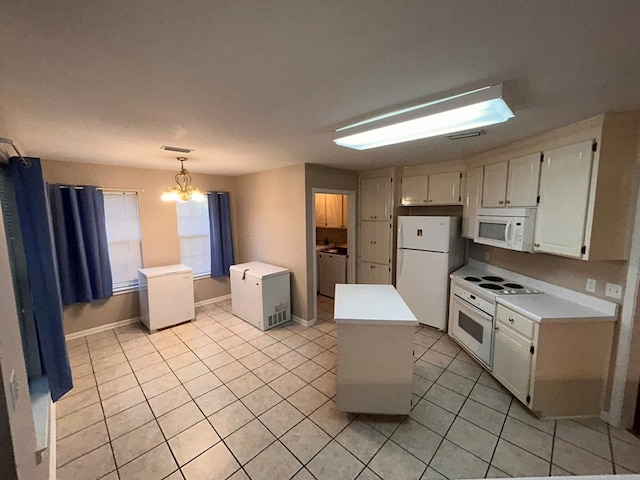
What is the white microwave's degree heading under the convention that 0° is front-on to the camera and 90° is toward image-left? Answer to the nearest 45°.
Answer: approximately 45°

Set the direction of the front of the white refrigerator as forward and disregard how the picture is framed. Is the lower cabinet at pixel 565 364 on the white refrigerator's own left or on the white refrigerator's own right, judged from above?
on the white refrigerator's own left

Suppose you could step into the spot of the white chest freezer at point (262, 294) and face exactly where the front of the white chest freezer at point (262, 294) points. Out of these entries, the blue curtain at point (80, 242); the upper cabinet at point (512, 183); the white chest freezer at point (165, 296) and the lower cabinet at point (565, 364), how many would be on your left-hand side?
2

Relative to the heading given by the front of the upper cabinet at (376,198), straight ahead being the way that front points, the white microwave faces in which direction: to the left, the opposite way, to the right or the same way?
to the right

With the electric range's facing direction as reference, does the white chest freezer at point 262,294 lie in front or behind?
in front

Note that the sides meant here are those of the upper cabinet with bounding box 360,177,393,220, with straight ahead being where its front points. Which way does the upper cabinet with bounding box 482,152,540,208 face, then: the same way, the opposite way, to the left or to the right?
to the right

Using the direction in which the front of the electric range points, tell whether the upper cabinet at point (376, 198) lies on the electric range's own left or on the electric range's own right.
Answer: on the electric range's own right

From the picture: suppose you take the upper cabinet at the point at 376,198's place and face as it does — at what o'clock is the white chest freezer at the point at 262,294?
The white chest freezer is roughly at 2 o'clock from the upper cabinet.

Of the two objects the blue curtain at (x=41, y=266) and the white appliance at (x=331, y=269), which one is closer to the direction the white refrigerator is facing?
the blue curtain

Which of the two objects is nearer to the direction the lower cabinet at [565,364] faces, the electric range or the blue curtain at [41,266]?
the blue curtain
